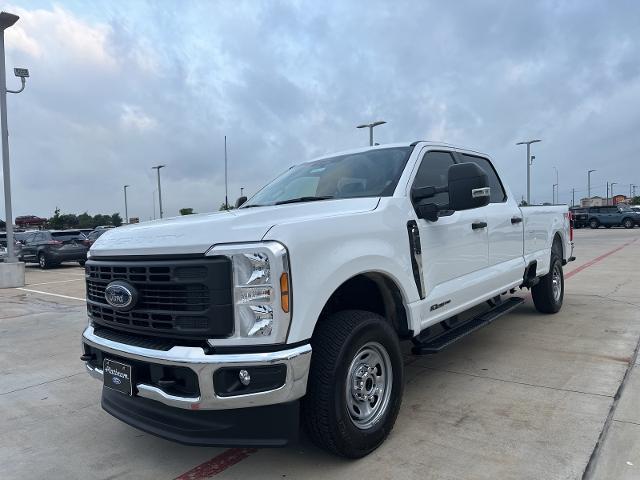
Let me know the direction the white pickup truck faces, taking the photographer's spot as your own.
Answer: facing the viewer and to the left of the viewer

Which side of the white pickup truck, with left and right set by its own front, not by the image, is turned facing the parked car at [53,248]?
right

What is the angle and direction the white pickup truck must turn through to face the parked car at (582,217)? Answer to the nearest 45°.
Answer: approximately 180°

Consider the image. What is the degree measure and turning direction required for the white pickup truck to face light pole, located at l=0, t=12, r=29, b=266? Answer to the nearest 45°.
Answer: approximately 90° to its right

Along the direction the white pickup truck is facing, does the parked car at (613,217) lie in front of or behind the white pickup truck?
behind
